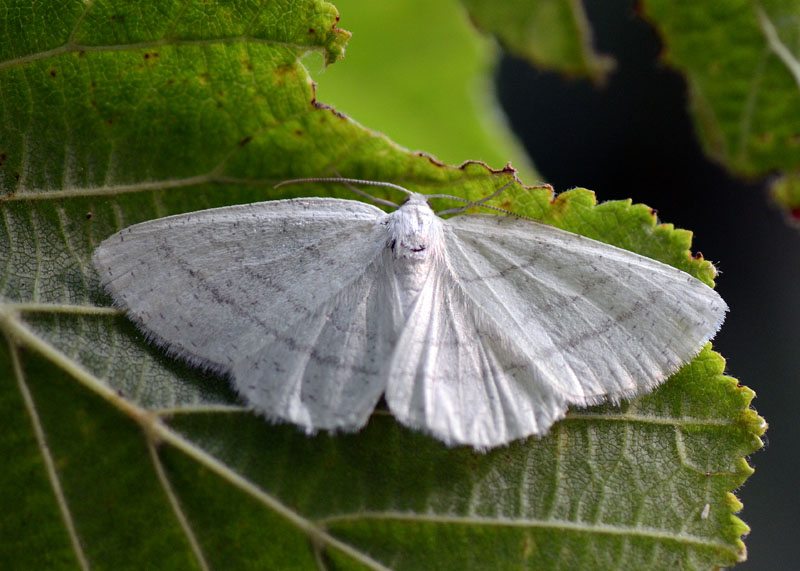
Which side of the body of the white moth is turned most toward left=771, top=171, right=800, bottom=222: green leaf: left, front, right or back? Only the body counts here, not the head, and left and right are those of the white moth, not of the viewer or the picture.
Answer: right

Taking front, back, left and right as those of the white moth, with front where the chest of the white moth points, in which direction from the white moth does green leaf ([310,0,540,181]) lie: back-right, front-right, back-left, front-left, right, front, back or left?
front

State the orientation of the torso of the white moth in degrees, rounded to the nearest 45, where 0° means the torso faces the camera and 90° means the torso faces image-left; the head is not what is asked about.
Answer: approximately 180°
